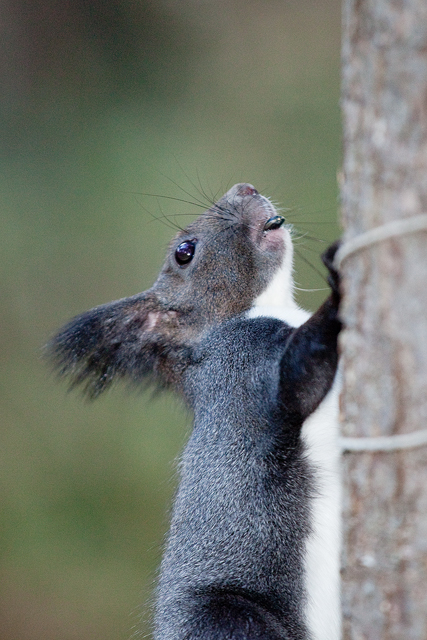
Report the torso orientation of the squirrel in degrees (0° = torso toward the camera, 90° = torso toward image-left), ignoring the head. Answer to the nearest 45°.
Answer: approximately 270°
